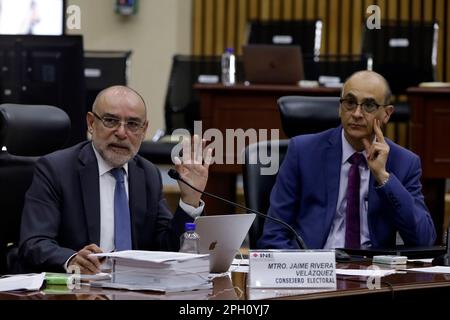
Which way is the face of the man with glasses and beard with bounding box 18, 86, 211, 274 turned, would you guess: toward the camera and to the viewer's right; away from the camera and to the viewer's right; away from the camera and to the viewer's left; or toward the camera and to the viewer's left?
toward the camera and to the viewer's right

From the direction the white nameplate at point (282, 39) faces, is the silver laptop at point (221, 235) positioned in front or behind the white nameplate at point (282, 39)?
in front

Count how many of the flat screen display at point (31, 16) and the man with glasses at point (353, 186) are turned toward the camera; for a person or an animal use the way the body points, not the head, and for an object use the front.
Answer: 2

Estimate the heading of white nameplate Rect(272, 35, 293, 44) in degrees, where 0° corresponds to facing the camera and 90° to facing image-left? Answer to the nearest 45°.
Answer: approximately 0°

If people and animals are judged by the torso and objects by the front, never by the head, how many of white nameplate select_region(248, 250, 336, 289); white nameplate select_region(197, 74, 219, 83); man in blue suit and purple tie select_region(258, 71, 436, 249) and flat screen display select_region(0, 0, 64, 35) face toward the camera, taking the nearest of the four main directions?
4

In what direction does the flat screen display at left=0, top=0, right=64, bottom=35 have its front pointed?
toward the camera

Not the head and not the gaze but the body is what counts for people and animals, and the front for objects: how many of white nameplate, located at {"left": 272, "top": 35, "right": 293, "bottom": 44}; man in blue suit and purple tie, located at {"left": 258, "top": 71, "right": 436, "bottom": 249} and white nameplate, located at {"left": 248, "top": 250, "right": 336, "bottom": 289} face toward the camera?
3

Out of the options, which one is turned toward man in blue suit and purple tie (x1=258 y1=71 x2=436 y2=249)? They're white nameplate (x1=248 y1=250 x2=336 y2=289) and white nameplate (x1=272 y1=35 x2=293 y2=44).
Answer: white nameplate (x1=272 y1=35 x2=293 y2=44)

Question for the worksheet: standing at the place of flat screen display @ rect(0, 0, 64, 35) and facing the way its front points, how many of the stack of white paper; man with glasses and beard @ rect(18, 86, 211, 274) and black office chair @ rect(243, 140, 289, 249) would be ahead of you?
3

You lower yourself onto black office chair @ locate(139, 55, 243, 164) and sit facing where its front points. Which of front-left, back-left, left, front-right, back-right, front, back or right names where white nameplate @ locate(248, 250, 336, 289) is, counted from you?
front-left

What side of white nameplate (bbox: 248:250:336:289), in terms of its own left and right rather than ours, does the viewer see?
front

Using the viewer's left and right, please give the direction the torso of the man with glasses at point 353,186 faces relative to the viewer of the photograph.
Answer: facing the viewer

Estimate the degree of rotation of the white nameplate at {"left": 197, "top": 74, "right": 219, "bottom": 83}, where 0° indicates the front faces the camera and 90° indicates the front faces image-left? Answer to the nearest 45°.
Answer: approximately 0°

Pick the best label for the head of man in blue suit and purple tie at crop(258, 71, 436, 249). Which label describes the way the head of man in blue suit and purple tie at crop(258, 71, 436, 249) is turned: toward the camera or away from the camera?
toward the camera
